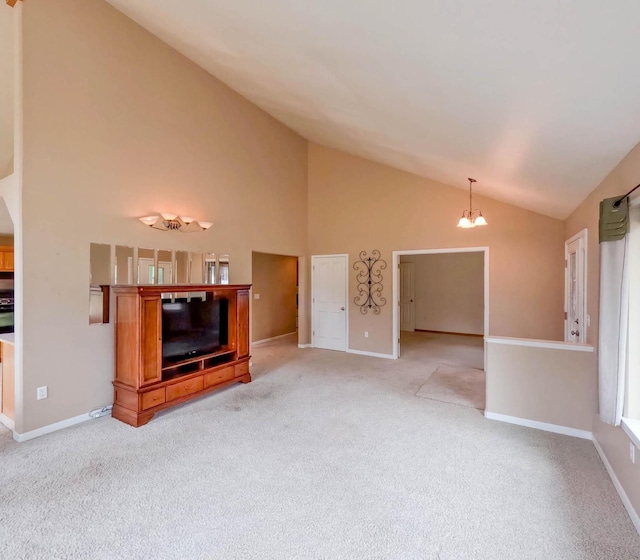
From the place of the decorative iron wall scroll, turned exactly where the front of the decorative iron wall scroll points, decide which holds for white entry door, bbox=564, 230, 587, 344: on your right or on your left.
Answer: on your left

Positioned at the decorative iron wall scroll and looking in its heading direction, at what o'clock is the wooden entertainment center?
The wooden entertainment center is roughly at 1 o'clock from the decorative iron wall scroll.

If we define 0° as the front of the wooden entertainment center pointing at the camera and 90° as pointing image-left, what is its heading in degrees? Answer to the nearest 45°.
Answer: approximately 315°

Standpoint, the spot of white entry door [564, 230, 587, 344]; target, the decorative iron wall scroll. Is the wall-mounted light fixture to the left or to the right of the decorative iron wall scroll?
left

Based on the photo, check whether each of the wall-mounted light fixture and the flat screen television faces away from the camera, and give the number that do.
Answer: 0

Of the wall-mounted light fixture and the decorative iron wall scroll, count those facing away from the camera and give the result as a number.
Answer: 0

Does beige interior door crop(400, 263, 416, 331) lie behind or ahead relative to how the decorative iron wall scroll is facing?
behind

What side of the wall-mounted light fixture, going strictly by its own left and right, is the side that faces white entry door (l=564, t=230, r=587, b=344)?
front

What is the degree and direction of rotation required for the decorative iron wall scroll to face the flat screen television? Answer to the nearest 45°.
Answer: approximately 45° to its right

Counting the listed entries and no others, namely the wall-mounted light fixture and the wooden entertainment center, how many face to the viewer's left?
0

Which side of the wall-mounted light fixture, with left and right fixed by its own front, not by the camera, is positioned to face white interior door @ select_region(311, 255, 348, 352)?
left

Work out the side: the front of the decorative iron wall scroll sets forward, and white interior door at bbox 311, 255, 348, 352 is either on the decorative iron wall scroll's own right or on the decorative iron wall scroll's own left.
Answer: on the decorative iron wall scroll's own right

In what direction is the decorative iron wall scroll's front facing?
toward the camera
